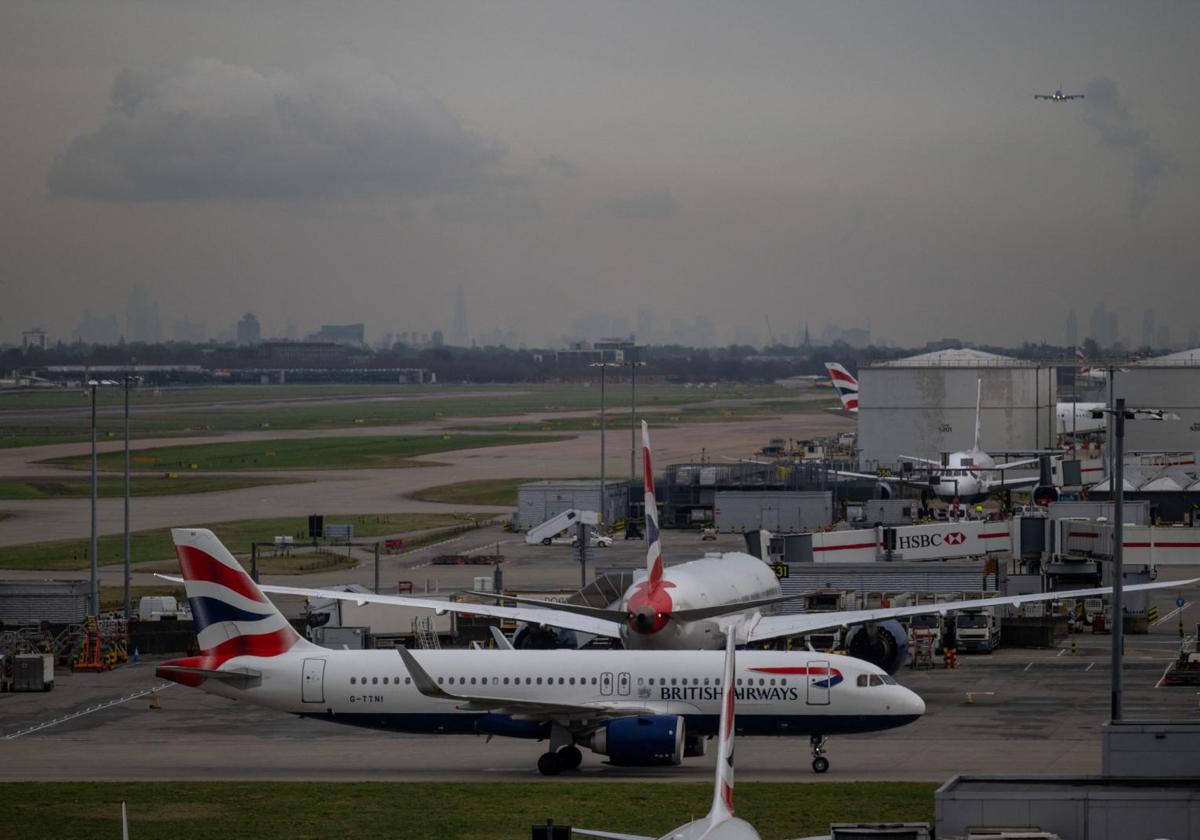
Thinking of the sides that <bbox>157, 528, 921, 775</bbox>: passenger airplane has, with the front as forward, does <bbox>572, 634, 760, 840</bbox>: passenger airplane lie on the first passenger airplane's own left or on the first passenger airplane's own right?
on the first passenger airplane's own right

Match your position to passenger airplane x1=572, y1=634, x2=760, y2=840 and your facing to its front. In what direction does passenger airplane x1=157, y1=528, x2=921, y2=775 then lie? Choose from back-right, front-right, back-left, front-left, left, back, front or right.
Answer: back

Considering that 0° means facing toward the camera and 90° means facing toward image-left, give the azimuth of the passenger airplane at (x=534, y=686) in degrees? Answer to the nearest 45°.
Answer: approximately 270°

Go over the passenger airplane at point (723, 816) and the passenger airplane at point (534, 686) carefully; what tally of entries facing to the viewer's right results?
1
